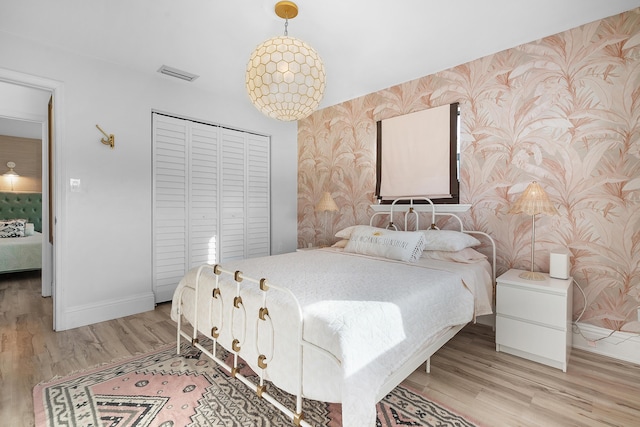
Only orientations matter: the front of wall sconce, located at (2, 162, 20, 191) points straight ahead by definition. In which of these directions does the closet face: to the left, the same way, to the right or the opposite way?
the same way

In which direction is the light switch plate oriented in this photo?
toward the camera

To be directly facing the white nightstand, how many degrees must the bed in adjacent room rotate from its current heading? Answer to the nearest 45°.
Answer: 0° — it already faces it

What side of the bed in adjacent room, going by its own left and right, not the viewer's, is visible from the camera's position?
front

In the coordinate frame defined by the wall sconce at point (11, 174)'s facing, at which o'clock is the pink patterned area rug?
The pink patterned area rug is roughly at 12 o'clock from the wall sconce.

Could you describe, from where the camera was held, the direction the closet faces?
facing the viewer and to the right of the viewer

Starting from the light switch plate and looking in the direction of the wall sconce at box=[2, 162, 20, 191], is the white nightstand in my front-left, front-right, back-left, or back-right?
back-right

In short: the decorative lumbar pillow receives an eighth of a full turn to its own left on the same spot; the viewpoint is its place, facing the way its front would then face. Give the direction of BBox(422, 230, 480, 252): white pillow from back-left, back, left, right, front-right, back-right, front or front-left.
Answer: left

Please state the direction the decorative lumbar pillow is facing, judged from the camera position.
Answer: facing the viewer and to the left of the viewer

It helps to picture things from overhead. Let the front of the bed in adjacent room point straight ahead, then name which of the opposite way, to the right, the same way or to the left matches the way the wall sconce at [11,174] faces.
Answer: the same way

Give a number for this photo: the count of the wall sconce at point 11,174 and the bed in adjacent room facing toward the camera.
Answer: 2

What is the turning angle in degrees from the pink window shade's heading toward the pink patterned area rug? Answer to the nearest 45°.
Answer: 0° — it already faces it

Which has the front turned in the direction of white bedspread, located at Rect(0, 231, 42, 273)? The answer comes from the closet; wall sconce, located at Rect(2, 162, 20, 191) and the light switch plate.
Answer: the wall sconce

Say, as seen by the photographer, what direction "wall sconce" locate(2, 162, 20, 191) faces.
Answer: facing the viewer

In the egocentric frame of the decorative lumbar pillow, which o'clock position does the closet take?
The closet is roughly at 2 o'clock from the decorative lumbar pillow.
